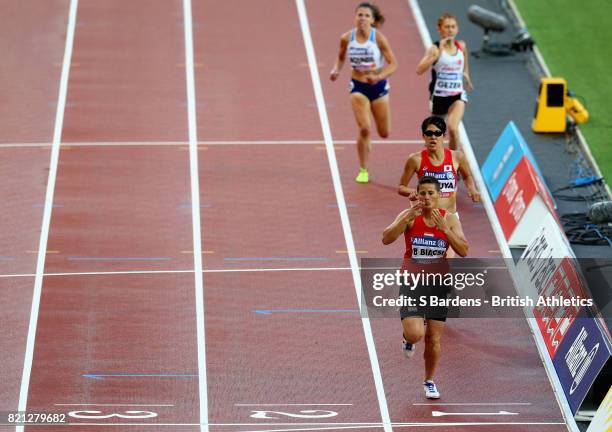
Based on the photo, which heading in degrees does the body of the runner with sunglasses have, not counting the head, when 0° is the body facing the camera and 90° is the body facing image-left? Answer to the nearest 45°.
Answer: approximately 0°

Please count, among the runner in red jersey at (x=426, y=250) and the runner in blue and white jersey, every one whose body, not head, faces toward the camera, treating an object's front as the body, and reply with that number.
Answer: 2

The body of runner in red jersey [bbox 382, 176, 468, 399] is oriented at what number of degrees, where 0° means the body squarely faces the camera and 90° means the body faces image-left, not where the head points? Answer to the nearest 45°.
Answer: approximately 0°
